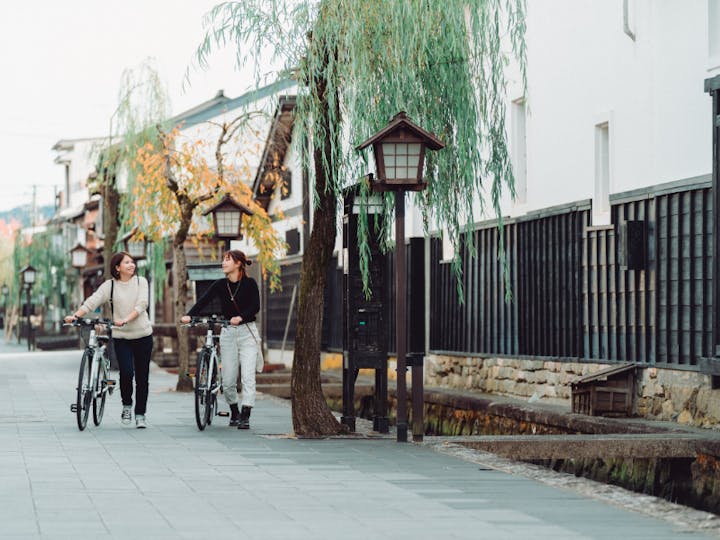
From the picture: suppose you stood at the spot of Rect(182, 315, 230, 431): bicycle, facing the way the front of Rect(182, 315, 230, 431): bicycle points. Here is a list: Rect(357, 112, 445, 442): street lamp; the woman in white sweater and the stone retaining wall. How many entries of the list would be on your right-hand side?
1

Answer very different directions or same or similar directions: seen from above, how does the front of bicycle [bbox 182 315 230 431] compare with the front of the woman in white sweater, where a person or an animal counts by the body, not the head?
same or similar directions

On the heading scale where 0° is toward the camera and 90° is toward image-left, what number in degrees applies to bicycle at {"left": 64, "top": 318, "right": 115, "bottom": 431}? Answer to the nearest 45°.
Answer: approximately 0°

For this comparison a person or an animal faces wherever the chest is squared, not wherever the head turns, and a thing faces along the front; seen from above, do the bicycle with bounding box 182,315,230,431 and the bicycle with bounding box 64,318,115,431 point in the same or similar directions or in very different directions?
same or similar directions

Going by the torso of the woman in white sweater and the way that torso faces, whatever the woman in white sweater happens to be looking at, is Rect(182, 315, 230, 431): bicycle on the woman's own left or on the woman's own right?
on the woman's own left

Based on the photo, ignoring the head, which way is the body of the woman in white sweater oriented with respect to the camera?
toward the camera

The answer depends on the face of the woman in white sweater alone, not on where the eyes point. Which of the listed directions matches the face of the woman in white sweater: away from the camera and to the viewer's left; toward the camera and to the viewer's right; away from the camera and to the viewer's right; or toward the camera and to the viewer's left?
toward the camera and to the viewer's right

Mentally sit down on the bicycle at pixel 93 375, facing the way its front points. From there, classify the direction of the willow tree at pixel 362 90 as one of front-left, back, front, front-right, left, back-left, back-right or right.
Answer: front-left

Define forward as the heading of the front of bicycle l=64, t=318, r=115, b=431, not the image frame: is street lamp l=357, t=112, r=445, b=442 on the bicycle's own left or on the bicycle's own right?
on the bicycle's own left

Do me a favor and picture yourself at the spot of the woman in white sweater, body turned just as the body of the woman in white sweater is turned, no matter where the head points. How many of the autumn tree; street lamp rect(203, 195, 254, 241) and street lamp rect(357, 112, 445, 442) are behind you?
2

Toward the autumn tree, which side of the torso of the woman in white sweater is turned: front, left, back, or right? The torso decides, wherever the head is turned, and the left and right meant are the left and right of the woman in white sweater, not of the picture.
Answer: back

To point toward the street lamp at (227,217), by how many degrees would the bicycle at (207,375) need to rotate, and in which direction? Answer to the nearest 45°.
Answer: approximately 180°

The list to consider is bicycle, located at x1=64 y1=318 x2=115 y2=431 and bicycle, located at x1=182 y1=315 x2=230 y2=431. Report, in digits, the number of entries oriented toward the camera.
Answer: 2

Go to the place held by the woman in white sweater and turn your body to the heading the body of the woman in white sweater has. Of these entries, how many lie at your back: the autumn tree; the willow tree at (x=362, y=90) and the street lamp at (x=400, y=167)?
1
